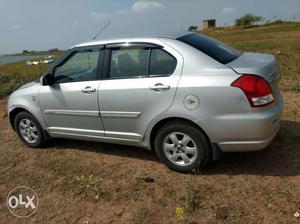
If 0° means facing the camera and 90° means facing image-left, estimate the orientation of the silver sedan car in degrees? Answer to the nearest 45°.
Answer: approximately 135°

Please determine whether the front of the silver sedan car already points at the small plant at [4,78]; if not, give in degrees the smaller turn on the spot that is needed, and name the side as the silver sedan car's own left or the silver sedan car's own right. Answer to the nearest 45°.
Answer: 0° — it already faces it

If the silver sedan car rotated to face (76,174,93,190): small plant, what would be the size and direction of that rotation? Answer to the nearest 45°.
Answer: approximately 45° to its left

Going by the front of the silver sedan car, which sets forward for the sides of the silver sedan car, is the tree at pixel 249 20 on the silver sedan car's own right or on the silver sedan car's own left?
on the silver sedan car's own right
